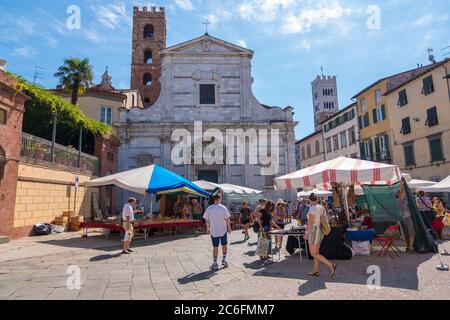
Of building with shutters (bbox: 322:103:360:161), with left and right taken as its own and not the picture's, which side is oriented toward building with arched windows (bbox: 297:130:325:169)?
right

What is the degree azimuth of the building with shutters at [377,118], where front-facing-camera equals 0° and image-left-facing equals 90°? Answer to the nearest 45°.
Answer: approximately 45°

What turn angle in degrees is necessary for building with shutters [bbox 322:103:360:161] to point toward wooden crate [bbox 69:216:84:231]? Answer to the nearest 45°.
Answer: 0° — it already faces it

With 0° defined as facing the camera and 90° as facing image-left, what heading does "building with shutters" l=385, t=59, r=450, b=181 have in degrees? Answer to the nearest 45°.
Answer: approximately 45°

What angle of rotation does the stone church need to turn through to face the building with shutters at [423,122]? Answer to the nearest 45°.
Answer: approximately 90° to its left

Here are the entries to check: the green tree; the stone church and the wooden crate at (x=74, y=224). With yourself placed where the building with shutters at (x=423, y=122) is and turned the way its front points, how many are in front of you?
3
